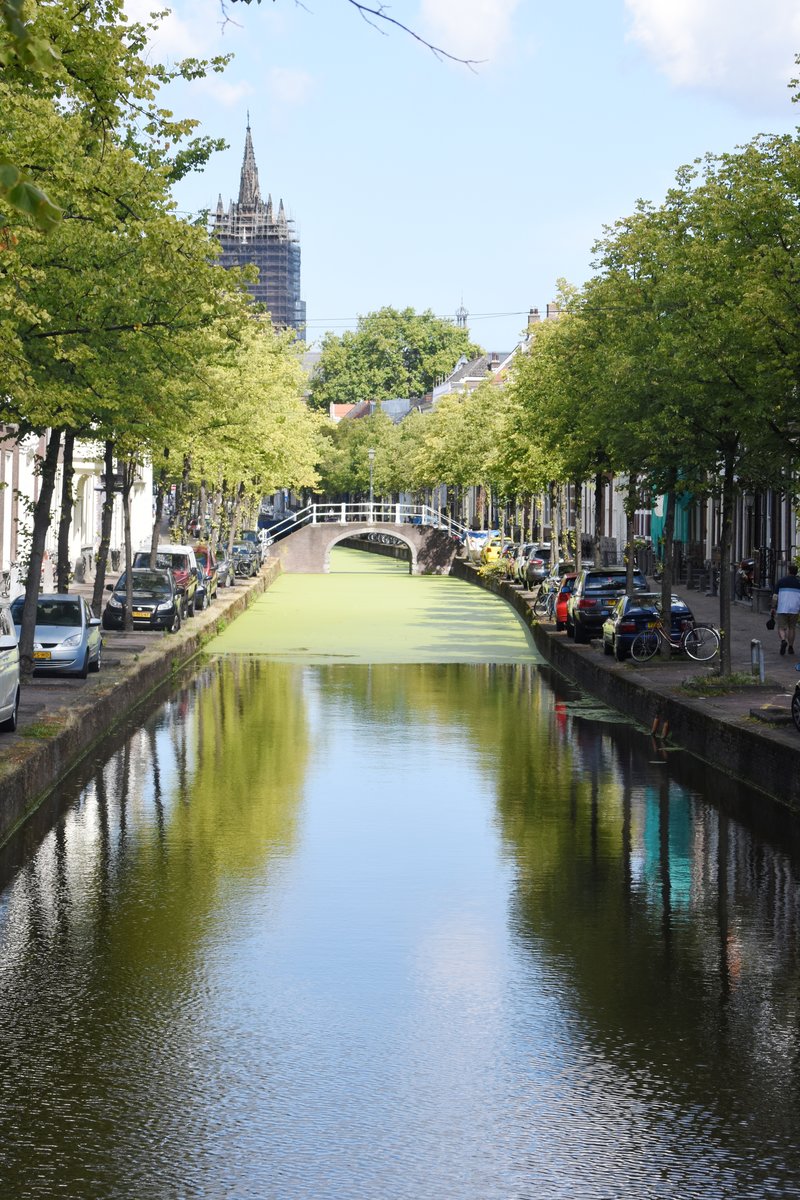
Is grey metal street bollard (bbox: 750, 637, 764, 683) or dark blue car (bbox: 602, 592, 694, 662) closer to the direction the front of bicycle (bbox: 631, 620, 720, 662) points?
the dark blue car

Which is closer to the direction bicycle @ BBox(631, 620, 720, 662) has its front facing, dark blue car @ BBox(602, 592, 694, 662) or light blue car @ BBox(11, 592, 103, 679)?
the light blue car

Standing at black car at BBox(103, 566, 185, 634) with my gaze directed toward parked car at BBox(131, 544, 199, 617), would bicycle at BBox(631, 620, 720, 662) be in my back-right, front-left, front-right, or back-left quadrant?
back-right

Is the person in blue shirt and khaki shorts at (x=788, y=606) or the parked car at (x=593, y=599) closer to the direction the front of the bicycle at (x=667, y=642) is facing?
the parked car

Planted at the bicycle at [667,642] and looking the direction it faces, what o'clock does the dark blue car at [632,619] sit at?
The dark blue car is roughly at 2 o'clock from the bicycle.

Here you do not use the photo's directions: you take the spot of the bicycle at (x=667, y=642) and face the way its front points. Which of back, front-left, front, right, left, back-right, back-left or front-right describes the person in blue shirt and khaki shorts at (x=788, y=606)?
back-right

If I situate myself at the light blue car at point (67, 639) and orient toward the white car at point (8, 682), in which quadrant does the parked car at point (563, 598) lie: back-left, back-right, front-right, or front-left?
back-left

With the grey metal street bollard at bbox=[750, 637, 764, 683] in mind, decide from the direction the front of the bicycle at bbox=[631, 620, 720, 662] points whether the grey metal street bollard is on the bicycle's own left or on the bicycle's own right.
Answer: on the bicycle's own left

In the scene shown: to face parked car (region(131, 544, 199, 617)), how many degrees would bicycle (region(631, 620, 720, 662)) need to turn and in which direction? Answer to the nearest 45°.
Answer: approximately 45° to its right

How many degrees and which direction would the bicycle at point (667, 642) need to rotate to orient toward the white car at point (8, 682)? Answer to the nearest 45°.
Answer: approximately 45° to its left

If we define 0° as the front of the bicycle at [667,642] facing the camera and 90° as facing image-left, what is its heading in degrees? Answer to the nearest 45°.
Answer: approximately 90°

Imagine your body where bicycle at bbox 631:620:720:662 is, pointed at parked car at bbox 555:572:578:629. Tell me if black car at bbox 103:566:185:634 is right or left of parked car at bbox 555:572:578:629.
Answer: left
